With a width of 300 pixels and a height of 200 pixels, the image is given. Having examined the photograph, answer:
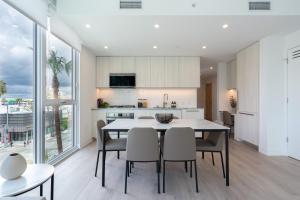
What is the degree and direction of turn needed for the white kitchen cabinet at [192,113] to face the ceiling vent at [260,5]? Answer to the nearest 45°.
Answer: approximately 45° to its left

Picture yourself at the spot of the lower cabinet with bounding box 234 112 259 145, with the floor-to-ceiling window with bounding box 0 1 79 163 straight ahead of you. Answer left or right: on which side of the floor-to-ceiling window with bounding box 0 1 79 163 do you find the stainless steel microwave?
right

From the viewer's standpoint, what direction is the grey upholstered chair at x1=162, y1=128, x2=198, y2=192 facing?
away from the camera

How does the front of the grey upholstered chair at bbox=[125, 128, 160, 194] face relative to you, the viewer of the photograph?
facing away from the viewer

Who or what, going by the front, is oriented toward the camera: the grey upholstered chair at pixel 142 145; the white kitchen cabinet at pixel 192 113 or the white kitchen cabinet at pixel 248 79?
the white kitchen cabinet at pixel 192 113

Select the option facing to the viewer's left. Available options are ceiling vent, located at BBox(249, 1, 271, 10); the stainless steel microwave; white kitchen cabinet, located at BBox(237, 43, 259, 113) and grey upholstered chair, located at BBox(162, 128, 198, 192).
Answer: the white kitchen cabinet

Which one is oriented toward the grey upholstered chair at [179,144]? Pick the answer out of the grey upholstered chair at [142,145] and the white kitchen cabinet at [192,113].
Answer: the white kitchen cabinet

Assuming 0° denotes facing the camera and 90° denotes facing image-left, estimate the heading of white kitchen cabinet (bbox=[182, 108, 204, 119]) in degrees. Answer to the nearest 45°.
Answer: approximately 0°

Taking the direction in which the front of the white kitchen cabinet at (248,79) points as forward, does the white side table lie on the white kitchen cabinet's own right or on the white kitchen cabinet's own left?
on the white kitchen cabinet's own left

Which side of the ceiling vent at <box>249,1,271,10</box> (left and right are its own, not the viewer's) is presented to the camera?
front

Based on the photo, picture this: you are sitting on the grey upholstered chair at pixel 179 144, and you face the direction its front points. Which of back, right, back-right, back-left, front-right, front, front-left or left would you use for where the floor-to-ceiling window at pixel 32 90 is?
left

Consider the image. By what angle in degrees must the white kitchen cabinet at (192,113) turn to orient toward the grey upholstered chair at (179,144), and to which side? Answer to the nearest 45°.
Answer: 0° — it already faces it

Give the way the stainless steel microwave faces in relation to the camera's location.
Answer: facing the viewer

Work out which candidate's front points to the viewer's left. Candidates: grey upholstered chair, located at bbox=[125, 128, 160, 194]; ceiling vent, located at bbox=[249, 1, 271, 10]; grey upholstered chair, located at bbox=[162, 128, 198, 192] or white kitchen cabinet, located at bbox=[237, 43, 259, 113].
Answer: the white kitchen cabinet

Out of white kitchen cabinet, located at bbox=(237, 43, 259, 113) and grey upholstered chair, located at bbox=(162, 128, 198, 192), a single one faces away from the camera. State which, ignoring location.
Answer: the grey upholstered chair
